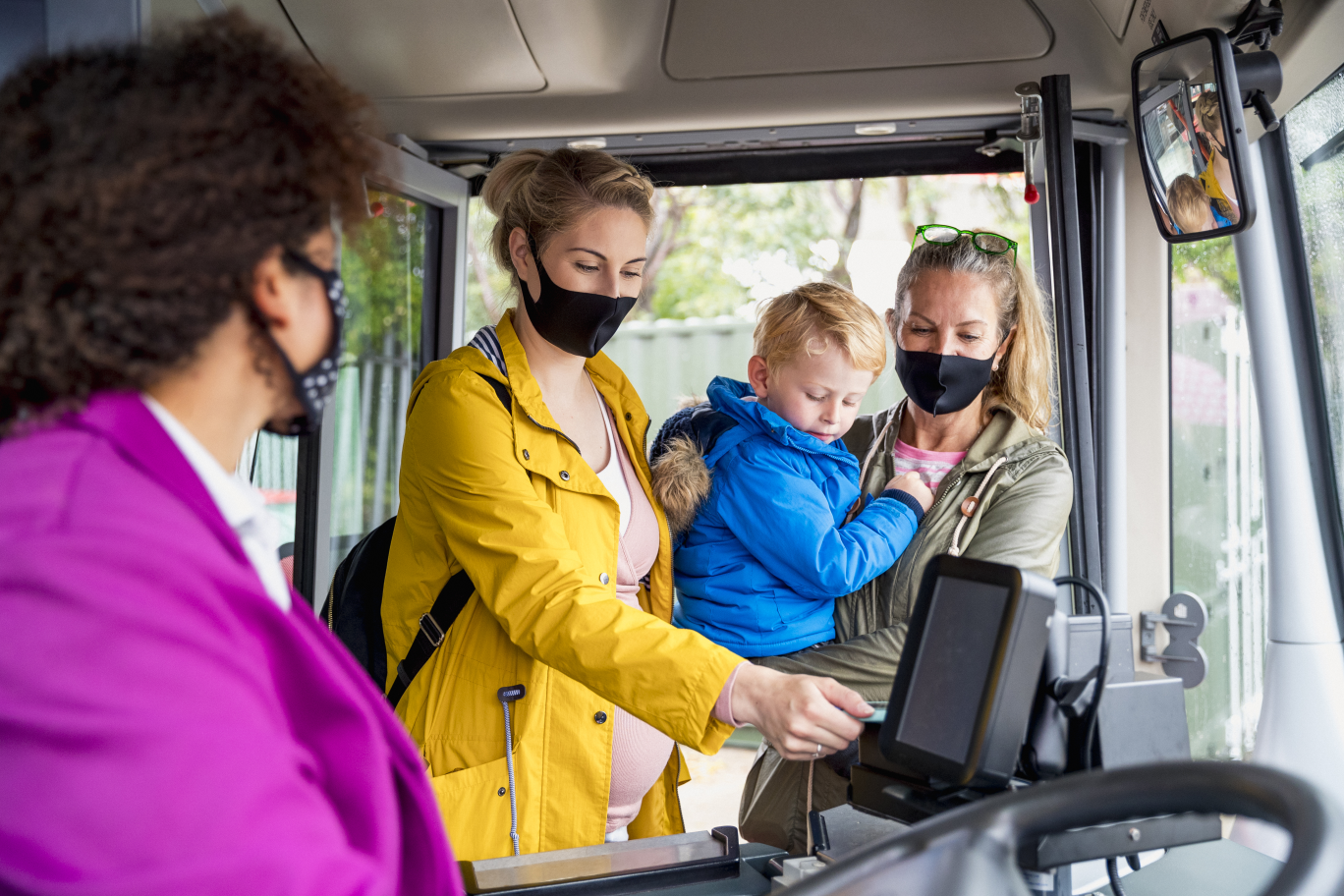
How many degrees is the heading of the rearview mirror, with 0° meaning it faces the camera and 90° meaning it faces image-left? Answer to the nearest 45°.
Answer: approximately 45°

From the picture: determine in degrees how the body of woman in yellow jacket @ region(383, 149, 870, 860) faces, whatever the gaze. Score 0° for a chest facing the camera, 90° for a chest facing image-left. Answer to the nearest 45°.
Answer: approximately 315°

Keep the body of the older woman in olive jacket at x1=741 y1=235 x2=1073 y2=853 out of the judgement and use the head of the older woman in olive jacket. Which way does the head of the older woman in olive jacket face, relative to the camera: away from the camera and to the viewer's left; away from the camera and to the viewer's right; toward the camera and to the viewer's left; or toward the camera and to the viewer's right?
toward the camera and to the viewer's left

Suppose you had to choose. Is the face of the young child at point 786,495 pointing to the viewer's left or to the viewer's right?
to the viewer's right

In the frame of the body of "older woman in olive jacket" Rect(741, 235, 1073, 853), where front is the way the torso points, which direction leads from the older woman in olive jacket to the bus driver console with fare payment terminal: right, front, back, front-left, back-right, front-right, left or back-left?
front-left

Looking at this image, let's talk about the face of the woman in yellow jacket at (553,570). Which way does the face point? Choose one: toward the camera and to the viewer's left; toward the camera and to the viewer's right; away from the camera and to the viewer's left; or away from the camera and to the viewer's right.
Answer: toward the camera and to the viewer's right

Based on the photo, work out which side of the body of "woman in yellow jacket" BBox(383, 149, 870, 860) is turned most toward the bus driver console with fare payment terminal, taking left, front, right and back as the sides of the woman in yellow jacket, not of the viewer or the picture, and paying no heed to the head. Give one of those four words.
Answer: front

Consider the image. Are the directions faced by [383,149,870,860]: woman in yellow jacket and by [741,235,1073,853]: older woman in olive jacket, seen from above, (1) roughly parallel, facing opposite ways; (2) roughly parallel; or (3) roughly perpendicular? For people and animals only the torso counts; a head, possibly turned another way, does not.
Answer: roughly perpendicular

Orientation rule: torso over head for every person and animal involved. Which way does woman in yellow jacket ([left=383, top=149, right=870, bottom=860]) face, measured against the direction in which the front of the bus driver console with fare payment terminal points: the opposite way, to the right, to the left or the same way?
to the left
